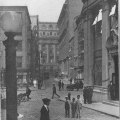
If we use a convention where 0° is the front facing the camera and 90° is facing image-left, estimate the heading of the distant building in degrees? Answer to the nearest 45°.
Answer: approximately 0°
